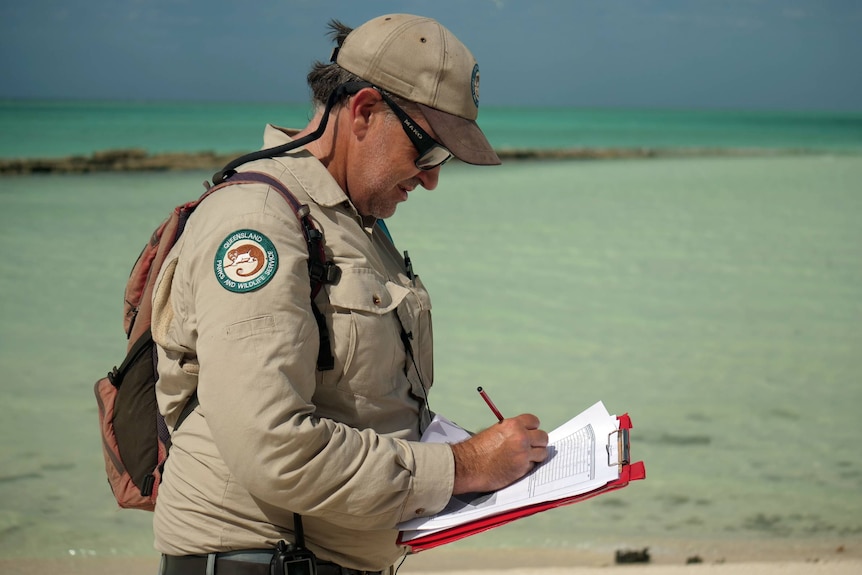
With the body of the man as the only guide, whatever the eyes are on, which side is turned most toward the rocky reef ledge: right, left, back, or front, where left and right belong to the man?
left

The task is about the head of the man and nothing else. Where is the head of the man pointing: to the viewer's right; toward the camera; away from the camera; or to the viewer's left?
to the viewer's right

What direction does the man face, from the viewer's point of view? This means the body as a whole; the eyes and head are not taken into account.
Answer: to the viewer's right
